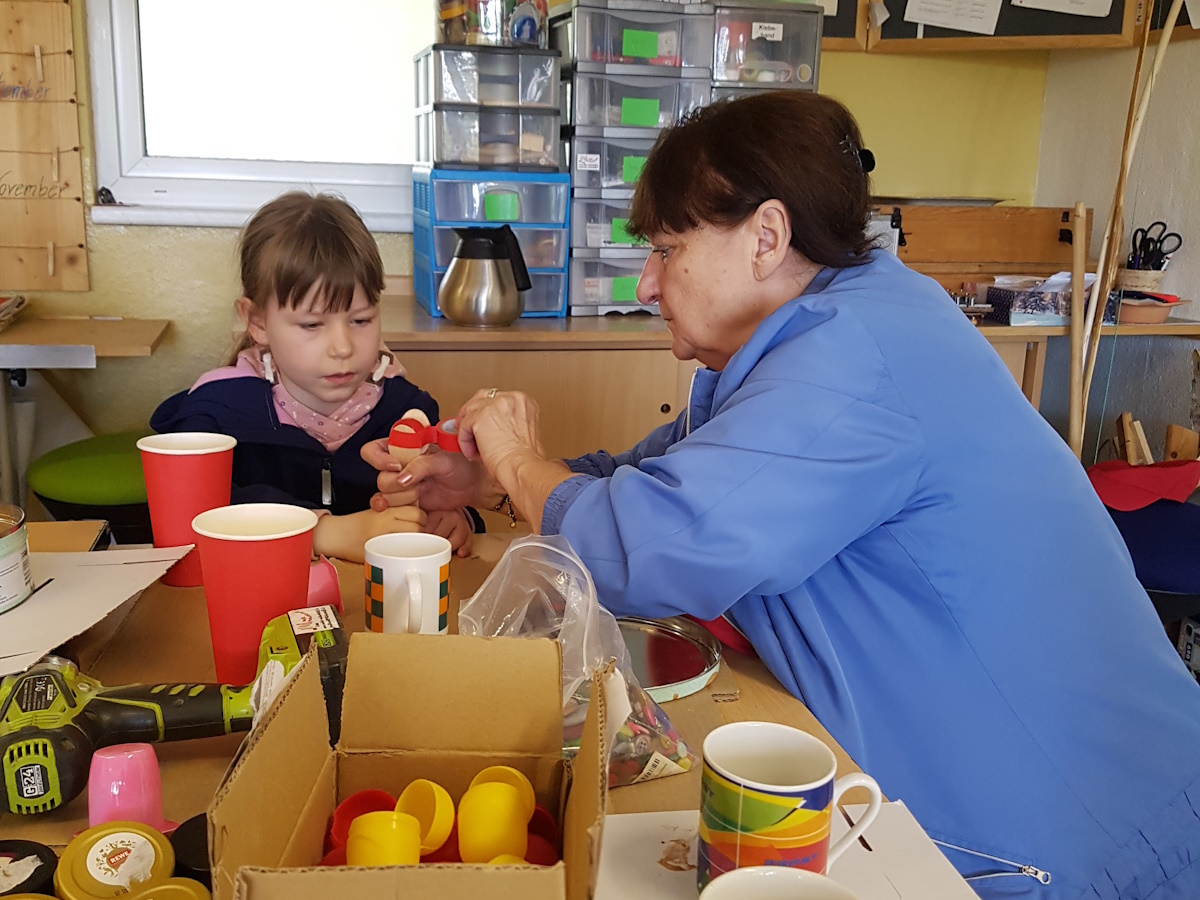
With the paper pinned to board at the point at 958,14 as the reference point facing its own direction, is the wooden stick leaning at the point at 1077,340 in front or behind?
in front

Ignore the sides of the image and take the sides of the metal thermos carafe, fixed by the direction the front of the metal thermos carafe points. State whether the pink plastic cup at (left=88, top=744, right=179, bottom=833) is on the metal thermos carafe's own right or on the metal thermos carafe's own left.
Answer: on the metal thermos carafe's own left

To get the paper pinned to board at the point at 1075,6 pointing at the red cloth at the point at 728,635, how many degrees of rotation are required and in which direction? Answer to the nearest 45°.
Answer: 0° — it already faces it

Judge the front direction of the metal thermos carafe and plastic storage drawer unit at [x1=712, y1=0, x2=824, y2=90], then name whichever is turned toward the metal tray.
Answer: the plastic storage drawer unit

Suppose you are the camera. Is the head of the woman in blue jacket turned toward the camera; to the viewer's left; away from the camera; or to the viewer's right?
to the viewer's left

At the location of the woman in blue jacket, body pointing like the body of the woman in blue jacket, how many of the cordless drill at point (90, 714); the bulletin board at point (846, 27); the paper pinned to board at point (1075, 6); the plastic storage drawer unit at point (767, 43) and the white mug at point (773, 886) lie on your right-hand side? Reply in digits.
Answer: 3

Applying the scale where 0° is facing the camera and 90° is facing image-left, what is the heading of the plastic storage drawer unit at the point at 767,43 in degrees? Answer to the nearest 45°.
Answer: approximately 0°

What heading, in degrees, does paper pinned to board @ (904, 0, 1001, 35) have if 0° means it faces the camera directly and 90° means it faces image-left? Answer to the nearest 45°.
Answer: approximately 0°

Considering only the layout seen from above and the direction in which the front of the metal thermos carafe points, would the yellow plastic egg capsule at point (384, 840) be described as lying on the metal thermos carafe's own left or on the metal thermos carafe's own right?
on the metal thermos carafe's own left

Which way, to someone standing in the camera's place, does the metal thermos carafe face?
facing to the left of the viewer

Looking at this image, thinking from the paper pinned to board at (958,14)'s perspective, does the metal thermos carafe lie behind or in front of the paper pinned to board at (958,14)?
in front

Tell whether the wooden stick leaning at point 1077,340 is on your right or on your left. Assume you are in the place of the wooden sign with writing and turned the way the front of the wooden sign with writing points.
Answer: on your left
